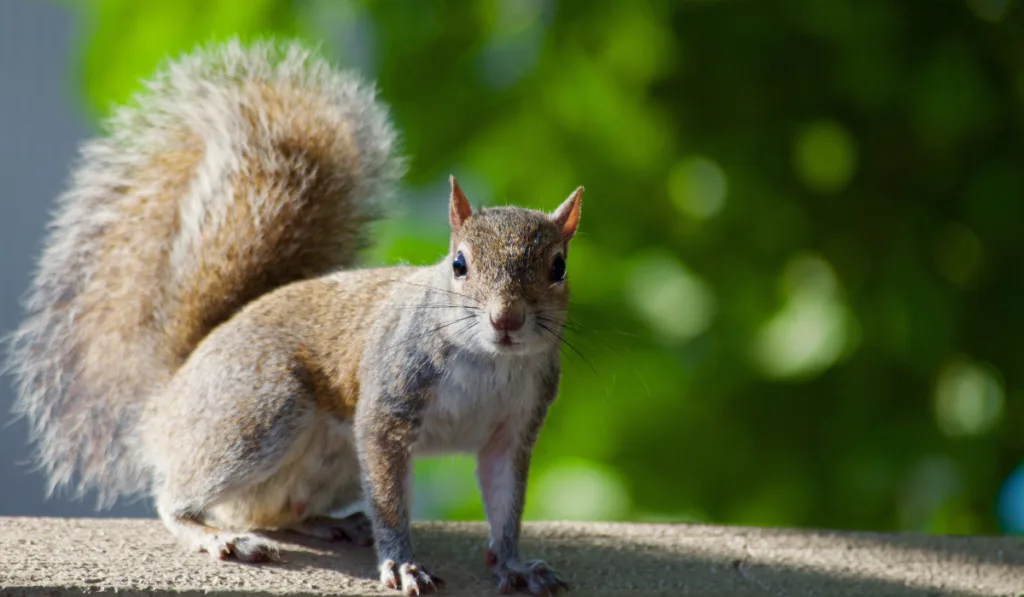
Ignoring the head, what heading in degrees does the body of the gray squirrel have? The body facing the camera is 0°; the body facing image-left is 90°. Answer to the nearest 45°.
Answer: approximately 315°
